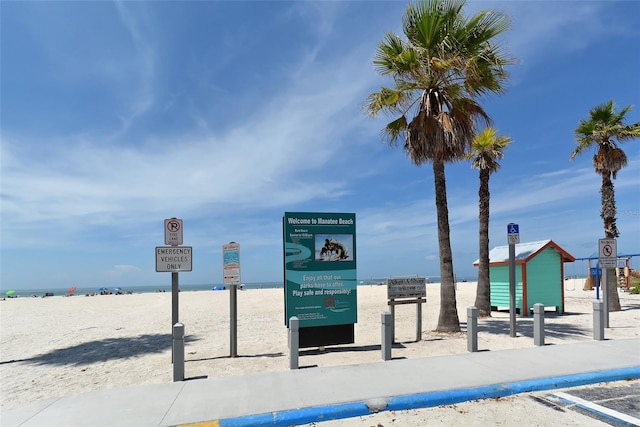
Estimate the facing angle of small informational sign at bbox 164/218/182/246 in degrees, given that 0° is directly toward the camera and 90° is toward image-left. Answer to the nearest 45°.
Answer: approximately 0°

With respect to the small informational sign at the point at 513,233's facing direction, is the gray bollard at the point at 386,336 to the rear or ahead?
ahead

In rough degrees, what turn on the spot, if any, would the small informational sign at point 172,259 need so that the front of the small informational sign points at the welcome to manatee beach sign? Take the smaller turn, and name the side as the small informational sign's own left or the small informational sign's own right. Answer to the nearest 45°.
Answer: approximately 90° to the small informational sign's own left

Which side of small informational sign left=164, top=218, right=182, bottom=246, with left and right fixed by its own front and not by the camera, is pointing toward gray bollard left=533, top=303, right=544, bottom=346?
left

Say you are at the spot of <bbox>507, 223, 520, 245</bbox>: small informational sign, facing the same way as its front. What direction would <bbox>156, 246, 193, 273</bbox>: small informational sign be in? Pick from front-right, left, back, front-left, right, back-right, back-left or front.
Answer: front-right

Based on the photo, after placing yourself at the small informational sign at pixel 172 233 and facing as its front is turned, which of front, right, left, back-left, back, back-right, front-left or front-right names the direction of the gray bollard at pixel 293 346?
front-left

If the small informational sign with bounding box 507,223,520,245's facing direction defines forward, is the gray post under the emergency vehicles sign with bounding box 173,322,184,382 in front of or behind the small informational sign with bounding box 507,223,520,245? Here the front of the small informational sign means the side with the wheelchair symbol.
in front
